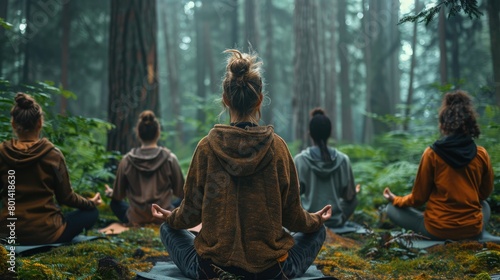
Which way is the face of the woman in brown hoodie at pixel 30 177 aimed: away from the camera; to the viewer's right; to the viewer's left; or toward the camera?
away from the camera

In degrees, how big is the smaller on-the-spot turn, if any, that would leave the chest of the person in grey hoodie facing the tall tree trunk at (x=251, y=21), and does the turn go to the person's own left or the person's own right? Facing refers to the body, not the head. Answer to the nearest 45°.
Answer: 0° — they already face it

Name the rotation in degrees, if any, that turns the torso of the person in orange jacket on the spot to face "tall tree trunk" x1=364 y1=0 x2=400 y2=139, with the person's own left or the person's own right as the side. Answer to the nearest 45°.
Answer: approximately 45° to the person's own right

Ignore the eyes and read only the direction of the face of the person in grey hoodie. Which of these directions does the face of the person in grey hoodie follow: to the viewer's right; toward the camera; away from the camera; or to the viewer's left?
away from the camera

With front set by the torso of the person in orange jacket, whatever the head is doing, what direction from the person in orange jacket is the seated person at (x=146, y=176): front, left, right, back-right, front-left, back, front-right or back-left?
front-left

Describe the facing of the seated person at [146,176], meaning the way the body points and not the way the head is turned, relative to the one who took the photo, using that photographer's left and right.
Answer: facing away from the viewer

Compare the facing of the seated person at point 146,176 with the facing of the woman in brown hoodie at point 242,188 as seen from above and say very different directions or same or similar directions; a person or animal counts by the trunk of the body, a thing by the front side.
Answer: same or similar directions

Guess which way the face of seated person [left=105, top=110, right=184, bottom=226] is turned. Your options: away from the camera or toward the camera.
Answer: away from the camera

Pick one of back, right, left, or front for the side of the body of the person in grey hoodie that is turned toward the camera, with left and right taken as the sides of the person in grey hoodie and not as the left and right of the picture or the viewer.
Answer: back

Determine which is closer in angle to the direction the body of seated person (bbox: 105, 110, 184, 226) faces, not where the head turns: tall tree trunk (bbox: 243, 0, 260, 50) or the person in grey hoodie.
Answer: the tall tree trunk

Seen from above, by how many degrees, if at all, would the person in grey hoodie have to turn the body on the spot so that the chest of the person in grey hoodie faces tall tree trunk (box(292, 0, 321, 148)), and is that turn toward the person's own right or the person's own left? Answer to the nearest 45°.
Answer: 0° — they already face it

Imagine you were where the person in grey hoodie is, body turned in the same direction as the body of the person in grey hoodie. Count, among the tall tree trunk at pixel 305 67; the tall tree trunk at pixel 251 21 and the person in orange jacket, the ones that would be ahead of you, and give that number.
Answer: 2

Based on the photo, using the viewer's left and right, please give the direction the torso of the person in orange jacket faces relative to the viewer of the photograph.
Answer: facing away from the viewer and to the left of the viewer

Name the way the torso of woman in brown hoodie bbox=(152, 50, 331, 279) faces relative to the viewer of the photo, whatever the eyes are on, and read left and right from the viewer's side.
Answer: facing away from the viewer

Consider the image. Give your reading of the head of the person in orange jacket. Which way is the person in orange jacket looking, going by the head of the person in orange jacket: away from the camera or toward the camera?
away from the camera

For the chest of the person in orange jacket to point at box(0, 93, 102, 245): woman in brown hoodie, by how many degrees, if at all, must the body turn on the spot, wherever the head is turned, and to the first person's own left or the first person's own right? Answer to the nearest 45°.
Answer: approximately 90° to the first person's own left

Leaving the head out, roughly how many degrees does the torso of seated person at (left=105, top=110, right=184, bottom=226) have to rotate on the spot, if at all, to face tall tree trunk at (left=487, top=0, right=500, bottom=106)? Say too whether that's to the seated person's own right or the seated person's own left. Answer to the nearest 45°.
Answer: approximately 90° to the seated person's own right
